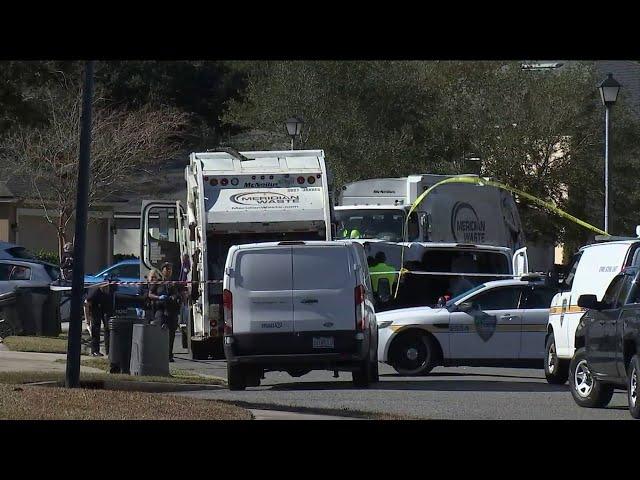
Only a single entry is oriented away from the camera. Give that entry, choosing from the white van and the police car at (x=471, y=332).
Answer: the white van

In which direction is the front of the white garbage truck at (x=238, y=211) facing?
away from the camera

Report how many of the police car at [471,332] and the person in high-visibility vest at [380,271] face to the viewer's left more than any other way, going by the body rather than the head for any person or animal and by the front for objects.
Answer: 1

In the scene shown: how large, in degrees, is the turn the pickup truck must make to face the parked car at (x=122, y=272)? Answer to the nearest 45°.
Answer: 0° — it already faces it

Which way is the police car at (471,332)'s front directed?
to the viewer's left

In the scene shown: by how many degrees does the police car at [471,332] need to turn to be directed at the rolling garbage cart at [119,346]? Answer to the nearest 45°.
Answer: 0° — it already faces it
